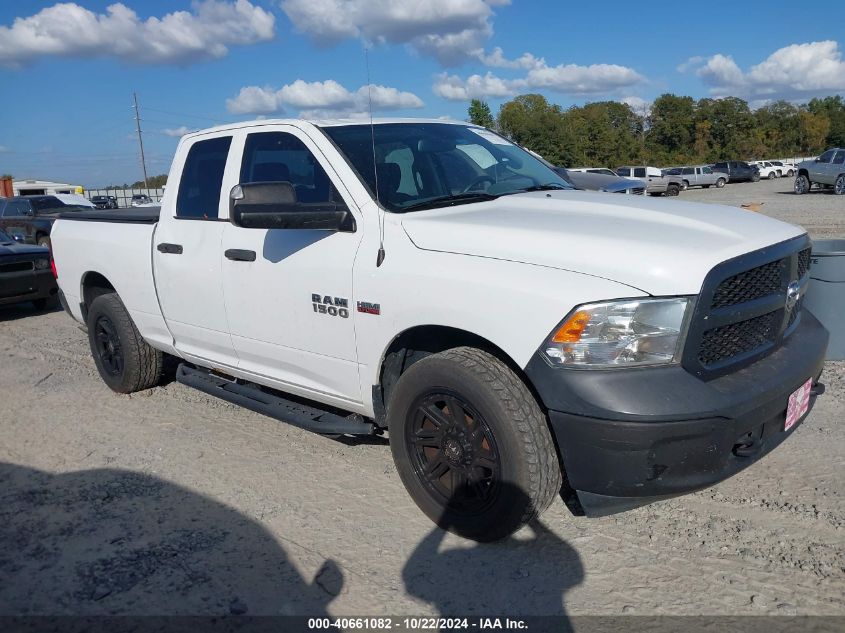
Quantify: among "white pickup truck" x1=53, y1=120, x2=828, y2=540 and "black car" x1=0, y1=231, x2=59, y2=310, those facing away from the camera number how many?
0

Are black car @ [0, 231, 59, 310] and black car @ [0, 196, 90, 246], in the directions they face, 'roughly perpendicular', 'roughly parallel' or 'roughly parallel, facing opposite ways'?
roughly parallel

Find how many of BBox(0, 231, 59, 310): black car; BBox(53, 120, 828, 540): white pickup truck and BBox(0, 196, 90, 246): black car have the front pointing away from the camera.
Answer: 0

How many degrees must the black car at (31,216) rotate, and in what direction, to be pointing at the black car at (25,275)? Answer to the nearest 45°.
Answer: approximately 45° to its right

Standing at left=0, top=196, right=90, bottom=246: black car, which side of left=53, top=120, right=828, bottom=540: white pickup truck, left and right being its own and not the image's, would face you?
back

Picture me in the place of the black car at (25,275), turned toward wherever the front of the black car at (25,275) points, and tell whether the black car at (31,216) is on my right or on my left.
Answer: on my left

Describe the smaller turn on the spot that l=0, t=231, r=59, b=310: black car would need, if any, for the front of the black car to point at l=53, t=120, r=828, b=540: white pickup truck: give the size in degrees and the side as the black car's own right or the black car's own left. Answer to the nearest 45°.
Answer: approximately 45° to the black car's own right

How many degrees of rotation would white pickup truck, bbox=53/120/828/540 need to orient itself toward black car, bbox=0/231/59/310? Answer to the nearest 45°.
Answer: approximately 180°

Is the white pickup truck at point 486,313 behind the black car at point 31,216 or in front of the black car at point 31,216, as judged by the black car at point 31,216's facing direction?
in front

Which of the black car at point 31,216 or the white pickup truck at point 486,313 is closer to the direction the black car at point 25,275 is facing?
the white pickup truck

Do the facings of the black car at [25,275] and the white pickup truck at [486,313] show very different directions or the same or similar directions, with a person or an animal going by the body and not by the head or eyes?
same or similar directions

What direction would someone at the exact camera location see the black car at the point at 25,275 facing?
facing the viewer and to the right of the viewer
